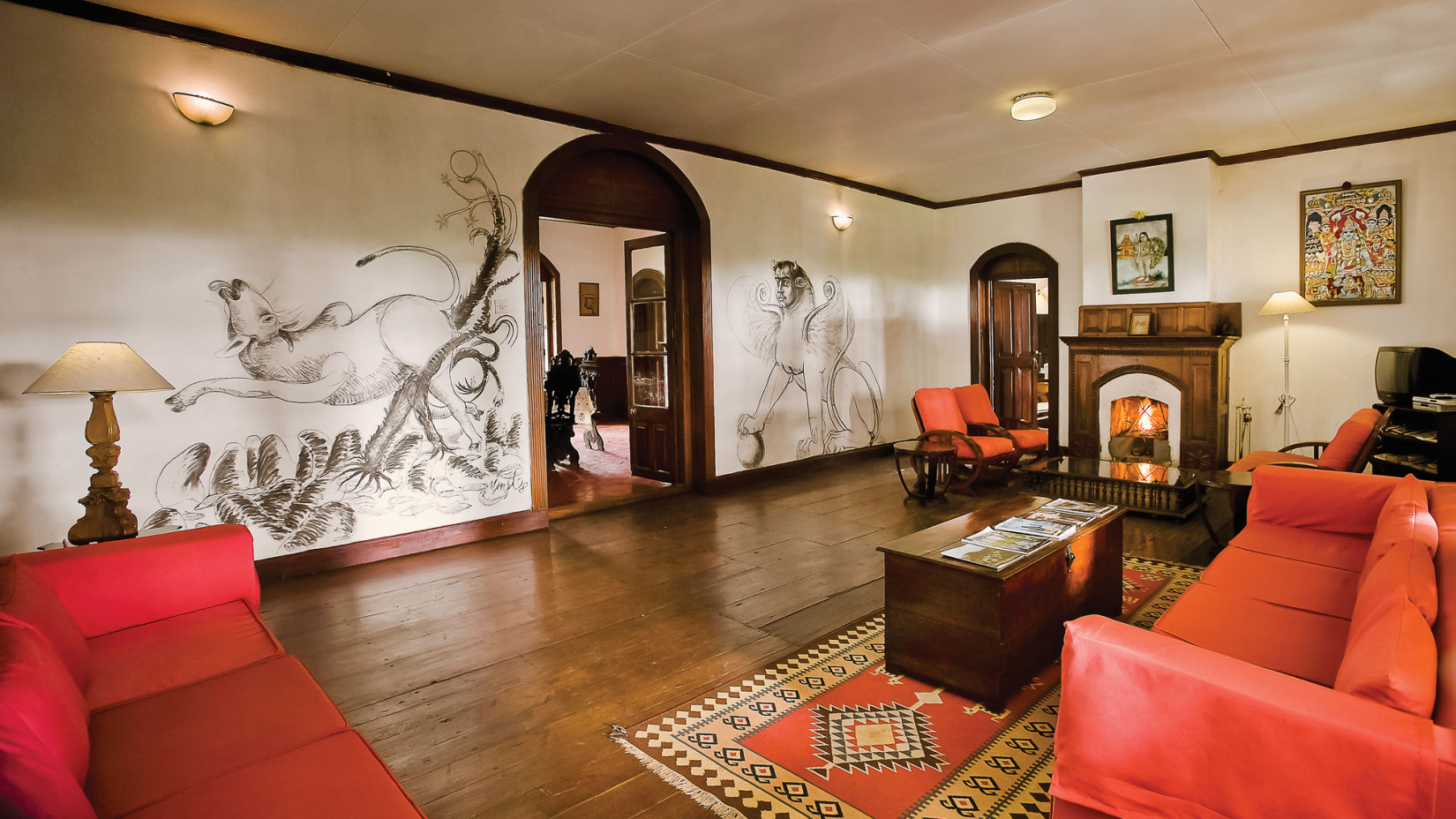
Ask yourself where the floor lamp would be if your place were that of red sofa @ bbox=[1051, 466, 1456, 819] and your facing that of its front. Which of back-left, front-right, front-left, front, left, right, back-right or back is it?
right

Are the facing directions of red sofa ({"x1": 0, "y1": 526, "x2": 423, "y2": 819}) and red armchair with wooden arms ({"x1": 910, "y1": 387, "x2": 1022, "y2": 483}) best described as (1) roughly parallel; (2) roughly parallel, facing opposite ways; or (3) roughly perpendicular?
roughly perpendicular

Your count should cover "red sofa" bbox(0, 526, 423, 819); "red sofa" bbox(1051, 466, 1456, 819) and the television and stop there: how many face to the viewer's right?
1

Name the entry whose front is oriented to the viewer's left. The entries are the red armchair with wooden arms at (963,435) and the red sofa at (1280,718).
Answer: the red sofa

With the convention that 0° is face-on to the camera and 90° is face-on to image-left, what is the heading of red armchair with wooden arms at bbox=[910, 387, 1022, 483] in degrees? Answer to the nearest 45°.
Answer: approximately 315°

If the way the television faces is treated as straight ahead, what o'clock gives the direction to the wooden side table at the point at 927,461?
The wooden side table is roughly at 12 o'clock from the television.

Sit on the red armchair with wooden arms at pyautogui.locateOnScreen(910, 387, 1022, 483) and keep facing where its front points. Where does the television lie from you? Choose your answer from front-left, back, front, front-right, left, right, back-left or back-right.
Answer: front-left

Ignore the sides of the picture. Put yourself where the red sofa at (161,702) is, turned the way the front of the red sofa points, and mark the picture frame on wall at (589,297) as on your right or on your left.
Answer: on your left

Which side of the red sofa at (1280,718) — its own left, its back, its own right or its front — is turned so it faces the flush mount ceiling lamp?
right

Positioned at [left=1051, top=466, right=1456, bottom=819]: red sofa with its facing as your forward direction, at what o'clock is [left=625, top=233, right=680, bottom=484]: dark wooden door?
The dark wooden door is roughly at 1 o'clock from the red sofa.

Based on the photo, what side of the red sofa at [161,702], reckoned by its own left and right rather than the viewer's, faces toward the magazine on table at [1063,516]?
front

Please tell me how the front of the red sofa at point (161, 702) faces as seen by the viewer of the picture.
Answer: facing to the right of the viewer

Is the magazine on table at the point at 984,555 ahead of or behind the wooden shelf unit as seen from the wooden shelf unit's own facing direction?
ahead

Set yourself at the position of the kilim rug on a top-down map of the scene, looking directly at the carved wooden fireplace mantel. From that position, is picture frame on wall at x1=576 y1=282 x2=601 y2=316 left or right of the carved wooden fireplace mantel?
left

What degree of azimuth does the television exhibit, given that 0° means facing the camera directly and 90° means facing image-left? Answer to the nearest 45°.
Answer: approximately 45°

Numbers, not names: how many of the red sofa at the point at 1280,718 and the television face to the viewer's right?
0

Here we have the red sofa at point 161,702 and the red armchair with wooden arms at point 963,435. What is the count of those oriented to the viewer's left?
0

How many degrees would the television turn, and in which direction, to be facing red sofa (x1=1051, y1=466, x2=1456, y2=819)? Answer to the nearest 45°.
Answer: approximately 45° to its left

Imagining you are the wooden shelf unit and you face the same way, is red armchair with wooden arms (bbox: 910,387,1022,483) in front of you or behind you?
in front
